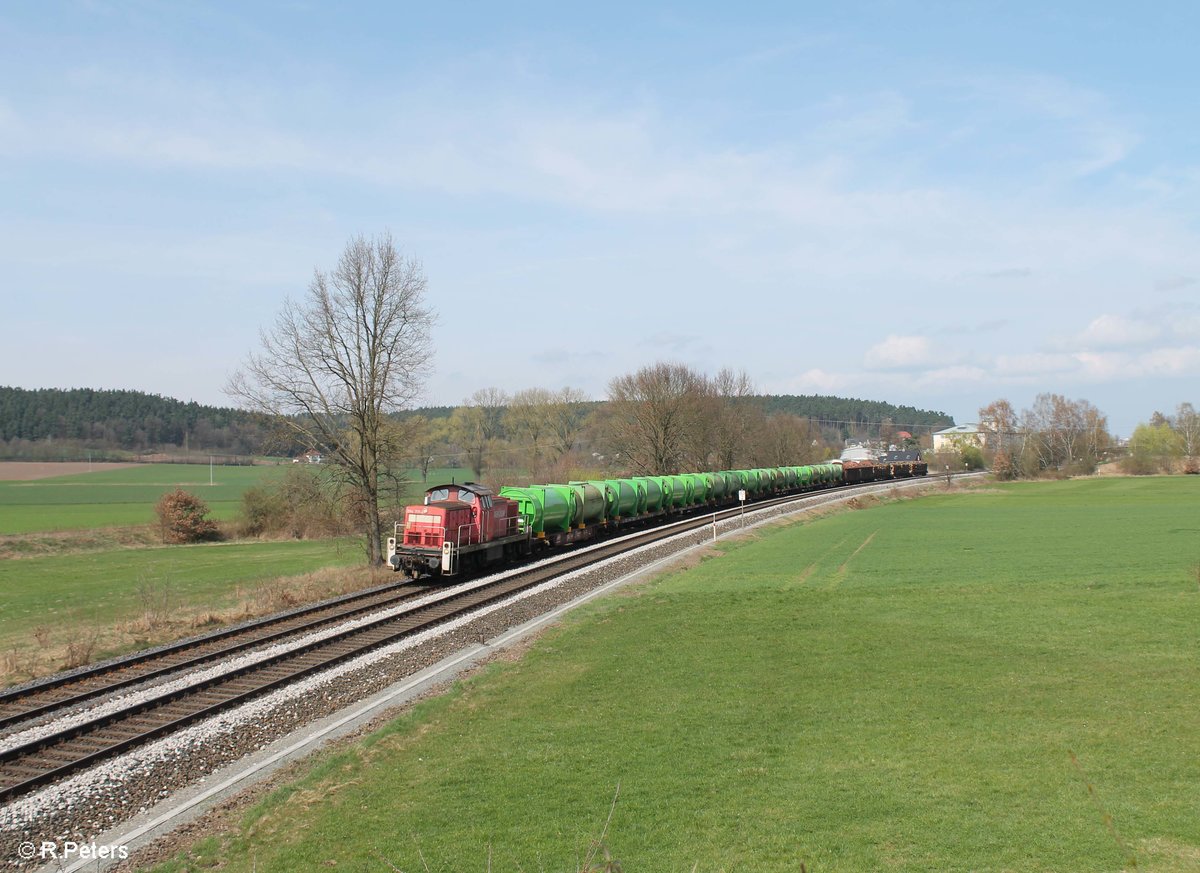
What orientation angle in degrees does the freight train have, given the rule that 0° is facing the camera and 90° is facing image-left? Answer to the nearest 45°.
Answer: approximately 45°
